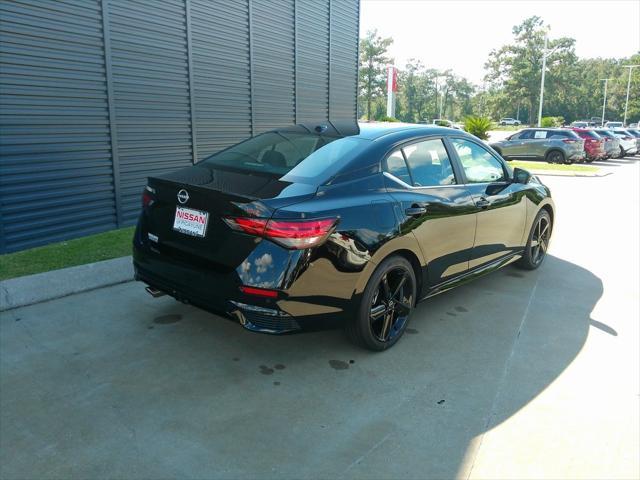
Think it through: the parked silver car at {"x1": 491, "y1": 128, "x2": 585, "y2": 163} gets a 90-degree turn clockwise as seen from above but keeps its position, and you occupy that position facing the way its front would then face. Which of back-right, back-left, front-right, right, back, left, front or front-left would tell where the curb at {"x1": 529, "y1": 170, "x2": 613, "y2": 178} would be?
back-right

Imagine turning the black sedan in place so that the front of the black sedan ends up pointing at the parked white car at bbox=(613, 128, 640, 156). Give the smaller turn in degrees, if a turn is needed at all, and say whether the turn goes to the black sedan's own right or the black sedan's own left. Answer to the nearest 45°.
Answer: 0° — it already faces it

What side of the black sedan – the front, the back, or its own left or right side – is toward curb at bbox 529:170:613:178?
front

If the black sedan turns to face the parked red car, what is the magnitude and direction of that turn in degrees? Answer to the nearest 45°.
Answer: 0° — it already faces it

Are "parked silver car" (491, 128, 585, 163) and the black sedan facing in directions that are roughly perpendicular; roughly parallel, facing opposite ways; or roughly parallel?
roughly perpendicular

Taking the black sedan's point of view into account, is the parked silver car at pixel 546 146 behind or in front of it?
in front

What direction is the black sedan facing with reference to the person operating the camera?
facing away from the viewer and to the right of the viewer

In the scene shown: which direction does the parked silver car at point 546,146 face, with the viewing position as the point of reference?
facing away from the viewer and to the left of the viewer

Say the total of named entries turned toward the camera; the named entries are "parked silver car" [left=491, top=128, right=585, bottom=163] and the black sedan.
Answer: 0

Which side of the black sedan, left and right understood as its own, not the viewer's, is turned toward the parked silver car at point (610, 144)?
front

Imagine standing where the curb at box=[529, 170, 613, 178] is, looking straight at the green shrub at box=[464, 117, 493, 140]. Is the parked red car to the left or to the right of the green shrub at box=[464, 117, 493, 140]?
right
